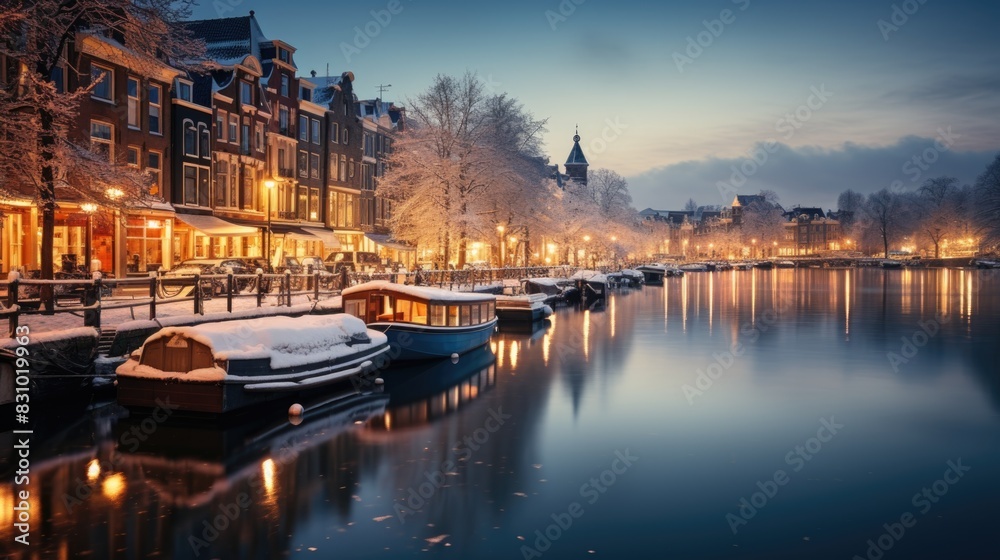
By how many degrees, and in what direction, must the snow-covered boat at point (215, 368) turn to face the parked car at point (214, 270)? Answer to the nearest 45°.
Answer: approximately 45° to its left

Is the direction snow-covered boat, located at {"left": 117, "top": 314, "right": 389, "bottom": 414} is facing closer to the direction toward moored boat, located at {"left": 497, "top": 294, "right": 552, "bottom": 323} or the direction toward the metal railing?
the moored boat

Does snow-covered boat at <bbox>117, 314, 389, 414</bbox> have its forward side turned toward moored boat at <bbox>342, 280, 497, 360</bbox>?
yes

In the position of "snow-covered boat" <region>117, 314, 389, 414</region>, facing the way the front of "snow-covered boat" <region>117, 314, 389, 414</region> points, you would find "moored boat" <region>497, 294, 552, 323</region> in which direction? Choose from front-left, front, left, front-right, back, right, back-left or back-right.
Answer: front

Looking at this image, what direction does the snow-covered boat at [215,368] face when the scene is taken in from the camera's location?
facing away from the viewer and to the right of the viewer

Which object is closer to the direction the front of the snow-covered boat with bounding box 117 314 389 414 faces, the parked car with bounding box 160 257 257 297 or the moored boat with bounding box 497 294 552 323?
the moored boat
